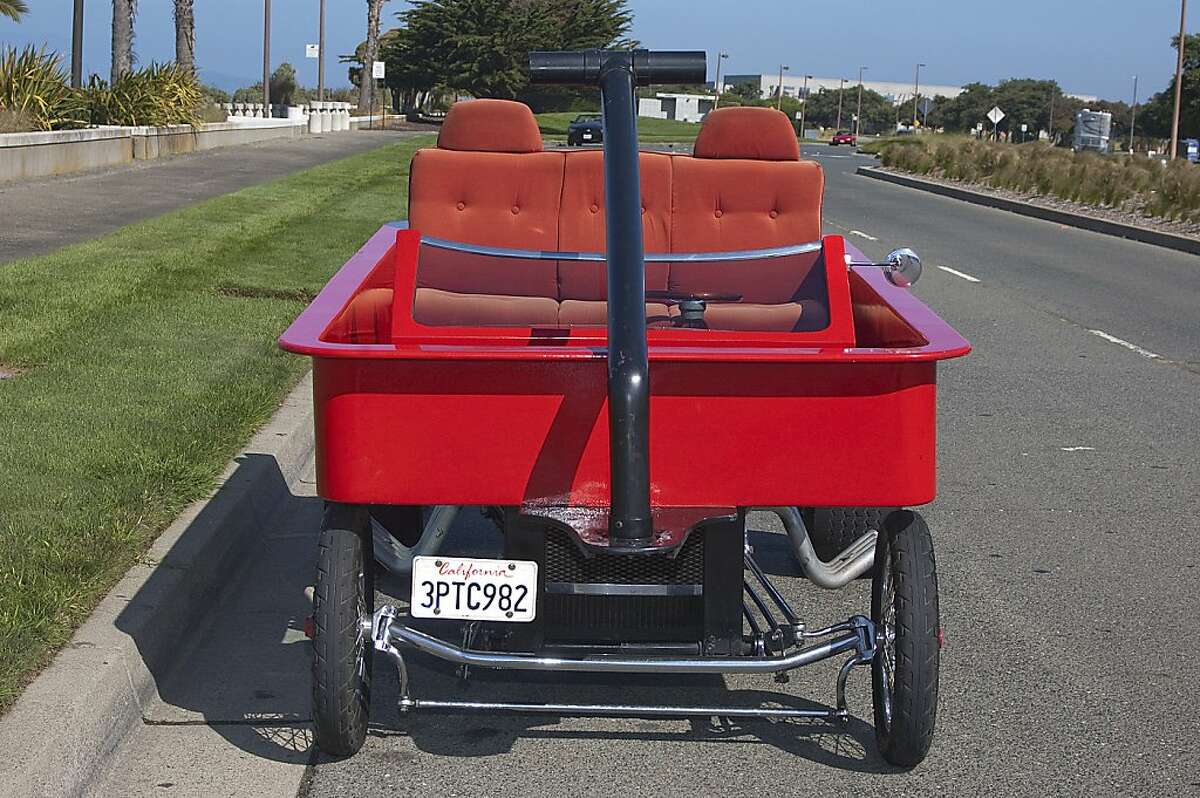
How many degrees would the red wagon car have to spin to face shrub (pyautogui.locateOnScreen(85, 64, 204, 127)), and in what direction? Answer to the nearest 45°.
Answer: approximately 180°

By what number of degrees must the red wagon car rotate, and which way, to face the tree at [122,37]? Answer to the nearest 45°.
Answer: approximately 180°

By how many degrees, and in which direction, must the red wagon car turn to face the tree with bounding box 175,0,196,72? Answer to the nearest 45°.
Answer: approximately 180°

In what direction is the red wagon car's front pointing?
toward the camera

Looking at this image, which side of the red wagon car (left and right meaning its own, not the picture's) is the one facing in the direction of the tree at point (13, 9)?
back
